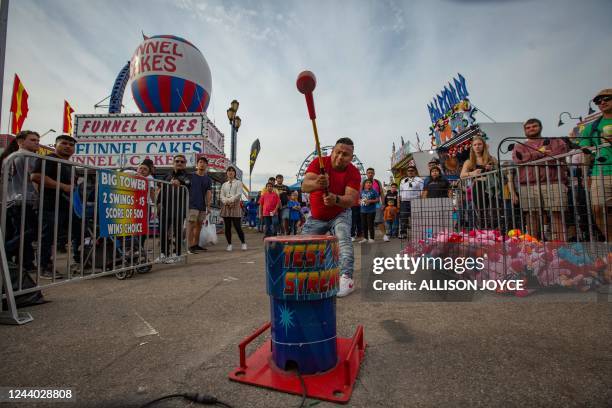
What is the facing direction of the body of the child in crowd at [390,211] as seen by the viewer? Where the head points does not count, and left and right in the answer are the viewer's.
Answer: facing the viewer and to the left of the viewer

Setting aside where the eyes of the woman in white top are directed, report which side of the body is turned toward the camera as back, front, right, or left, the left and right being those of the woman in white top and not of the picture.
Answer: front

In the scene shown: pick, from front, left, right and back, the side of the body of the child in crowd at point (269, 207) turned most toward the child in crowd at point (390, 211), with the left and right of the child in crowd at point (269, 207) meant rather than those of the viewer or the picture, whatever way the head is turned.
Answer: left

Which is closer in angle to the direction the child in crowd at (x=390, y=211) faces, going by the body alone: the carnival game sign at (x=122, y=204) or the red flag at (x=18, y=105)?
the carnival game sign

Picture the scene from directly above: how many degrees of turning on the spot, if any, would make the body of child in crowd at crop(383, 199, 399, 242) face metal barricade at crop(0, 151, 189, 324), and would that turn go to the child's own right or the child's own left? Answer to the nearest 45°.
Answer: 0° — they already face it

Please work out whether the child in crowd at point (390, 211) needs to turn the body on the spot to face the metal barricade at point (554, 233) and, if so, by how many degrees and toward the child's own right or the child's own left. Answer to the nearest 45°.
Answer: approximately 45° to the child's own left

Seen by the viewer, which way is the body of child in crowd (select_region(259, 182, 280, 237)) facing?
toward the camera

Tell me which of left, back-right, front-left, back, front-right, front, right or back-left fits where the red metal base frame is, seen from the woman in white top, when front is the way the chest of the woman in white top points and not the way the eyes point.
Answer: front

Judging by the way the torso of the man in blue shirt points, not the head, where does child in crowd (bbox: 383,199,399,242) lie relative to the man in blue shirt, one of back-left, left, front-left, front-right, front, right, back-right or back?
front-left

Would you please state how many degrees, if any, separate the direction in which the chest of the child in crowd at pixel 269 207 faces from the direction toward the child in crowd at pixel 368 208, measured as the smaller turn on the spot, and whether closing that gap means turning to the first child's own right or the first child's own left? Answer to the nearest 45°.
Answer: approximately 45° to the first child's own left

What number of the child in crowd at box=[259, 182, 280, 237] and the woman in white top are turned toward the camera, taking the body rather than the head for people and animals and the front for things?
2

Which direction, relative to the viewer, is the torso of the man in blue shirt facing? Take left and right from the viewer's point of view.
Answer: facing the viewer and to the right of the viewer

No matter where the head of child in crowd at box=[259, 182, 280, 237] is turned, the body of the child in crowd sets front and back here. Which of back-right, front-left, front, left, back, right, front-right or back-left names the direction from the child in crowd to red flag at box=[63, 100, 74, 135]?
back-right

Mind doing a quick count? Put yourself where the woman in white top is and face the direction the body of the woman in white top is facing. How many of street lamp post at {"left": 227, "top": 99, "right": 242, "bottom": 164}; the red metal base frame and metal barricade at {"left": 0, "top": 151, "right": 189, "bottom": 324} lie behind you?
1
